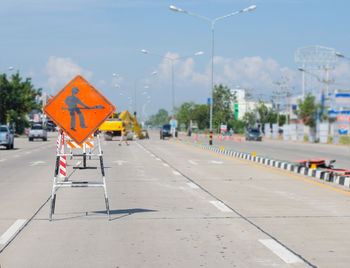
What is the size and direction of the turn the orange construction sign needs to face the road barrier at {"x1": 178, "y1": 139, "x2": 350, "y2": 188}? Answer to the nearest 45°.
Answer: approximately 135° to its left

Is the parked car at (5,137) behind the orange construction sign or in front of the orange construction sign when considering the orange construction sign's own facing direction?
behind

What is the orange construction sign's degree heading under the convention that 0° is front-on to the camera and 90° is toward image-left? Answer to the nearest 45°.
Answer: approximately 0°
